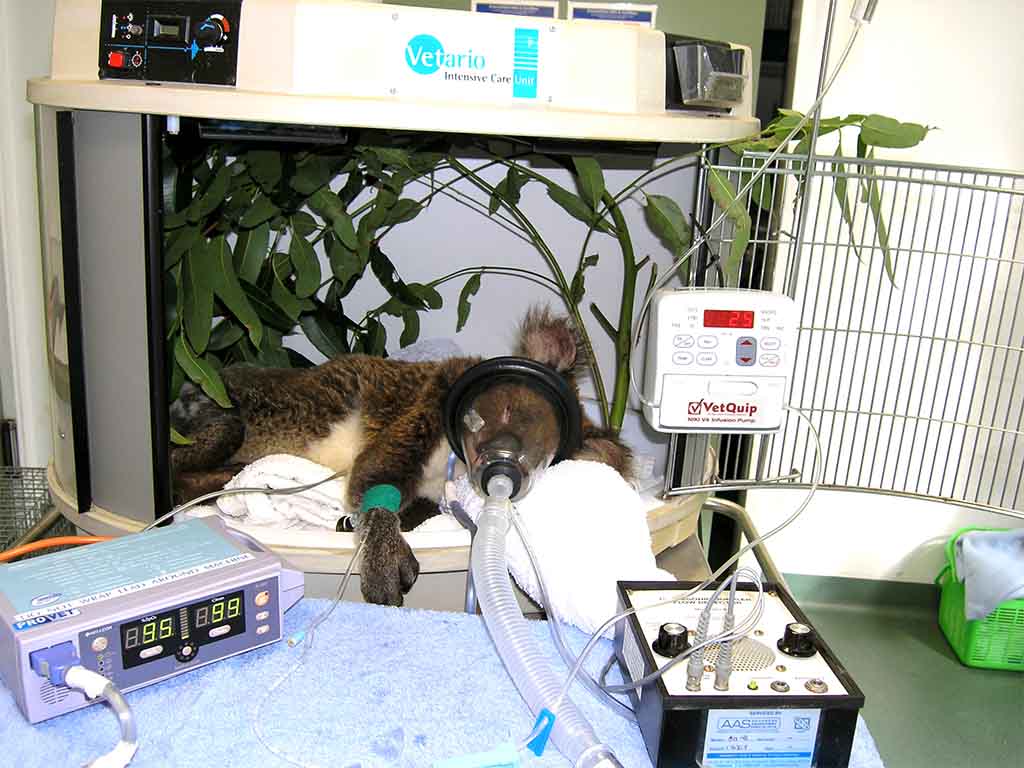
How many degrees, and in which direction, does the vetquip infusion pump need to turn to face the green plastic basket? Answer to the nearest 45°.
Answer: approximately 135° to its left

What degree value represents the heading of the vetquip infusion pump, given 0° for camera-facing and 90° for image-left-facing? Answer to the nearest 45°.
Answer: approximately 0°

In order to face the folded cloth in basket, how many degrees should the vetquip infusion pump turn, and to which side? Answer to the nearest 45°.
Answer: approximately 135° to its left

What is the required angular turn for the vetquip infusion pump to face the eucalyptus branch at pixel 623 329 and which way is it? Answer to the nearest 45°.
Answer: approximately 180°

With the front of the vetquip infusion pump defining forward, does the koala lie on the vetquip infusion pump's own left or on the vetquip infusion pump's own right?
on the vetquip infusion pump's own right
